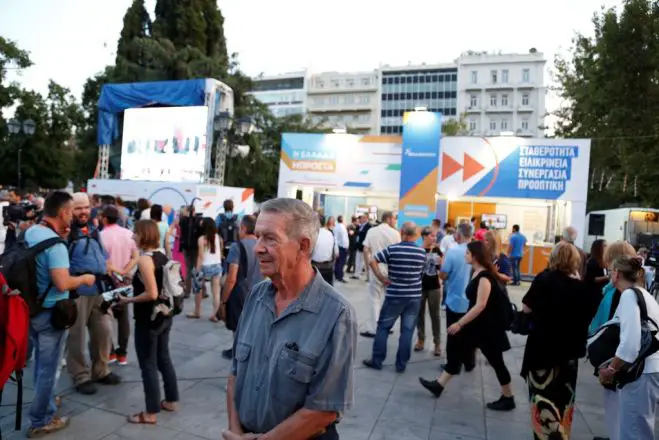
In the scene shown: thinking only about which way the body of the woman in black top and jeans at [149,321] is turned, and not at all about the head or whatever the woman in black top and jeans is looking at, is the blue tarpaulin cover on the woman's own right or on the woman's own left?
on the woman's own right

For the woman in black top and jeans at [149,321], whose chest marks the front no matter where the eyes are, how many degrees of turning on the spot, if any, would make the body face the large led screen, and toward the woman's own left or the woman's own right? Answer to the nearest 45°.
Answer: approximately 90° to the woman's own right

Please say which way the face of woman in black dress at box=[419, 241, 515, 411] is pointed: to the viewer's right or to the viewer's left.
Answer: to the viewer's left

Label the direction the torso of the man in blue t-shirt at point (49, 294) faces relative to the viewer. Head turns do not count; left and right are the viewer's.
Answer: facing to the right of the viewer

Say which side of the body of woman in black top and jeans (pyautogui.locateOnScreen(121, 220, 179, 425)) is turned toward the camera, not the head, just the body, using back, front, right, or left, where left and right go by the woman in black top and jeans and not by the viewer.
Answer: left

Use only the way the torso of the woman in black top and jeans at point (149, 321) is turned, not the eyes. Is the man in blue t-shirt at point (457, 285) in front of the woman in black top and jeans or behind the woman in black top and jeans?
behind

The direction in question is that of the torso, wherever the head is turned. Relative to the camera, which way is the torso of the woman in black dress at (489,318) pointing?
to the viewer's left
